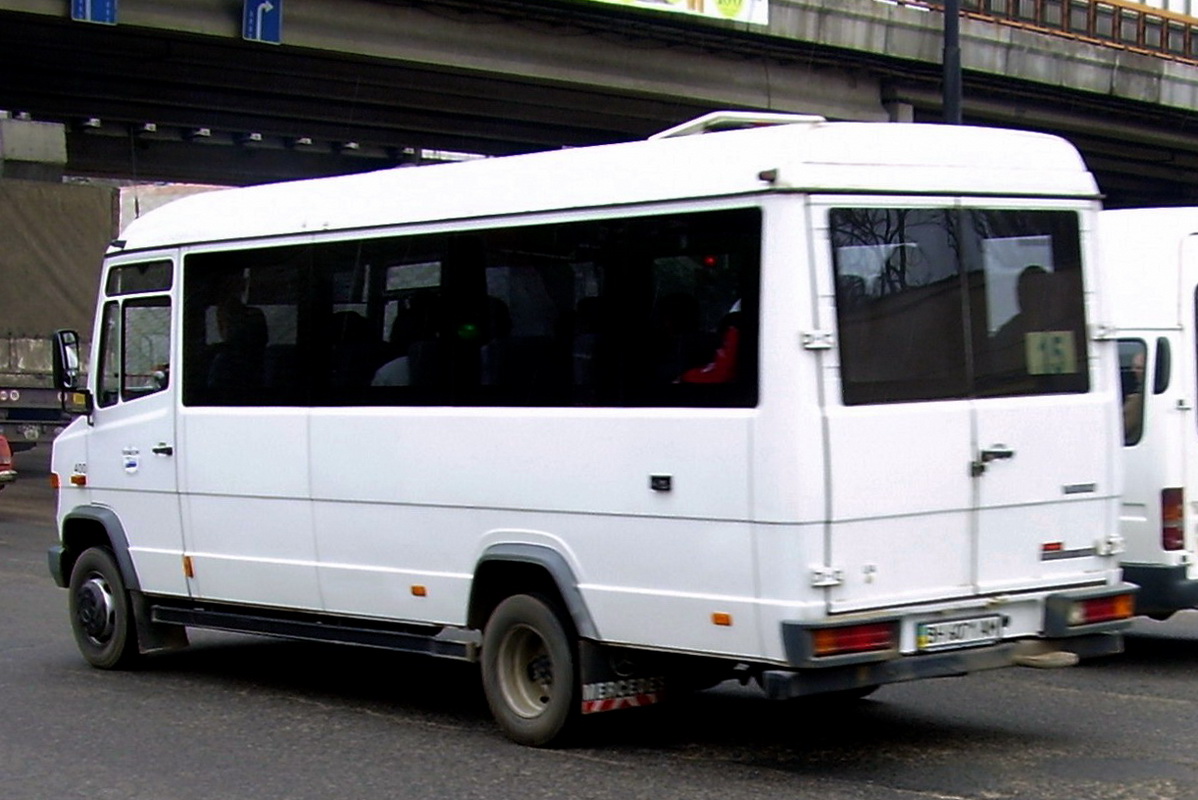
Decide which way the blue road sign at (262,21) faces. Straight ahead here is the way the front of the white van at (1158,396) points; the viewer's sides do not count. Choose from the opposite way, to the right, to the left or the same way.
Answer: the opposite way

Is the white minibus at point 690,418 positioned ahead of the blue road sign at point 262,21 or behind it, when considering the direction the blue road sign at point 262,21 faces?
ahead

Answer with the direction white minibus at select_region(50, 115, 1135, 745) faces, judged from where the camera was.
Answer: facing away from the viewer and to the left of the viewer

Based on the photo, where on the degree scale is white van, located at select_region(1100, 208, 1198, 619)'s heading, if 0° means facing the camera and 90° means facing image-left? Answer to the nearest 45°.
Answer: approximately 135°

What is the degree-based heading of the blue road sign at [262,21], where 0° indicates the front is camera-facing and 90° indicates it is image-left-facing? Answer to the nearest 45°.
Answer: approximately 0°

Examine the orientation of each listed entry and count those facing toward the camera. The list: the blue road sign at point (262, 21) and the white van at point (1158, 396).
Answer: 1

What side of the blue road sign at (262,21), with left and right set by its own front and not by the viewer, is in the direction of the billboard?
left

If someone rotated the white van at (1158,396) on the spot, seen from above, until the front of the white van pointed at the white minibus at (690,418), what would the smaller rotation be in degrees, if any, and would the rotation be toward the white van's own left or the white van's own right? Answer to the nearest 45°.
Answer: approximately 90° to the white van's own left
